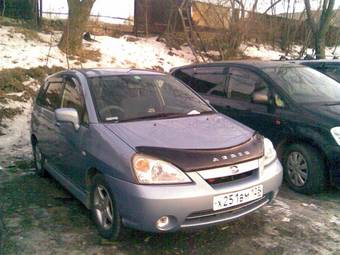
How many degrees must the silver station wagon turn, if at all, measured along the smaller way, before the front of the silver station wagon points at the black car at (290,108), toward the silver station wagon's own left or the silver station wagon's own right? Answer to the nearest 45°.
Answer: approximately 90° to the silver station wagon's own left

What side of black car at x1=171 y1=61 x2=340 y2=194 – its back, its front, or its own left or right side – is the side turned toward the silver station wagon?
right

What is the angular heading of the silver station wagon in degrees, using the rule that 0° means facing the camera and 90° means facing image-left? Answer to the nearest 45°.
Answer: approximately 315°

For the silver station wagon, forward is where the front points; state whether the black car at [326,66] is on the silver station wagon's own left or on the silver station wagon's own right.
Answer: on the silver station wagon's own left

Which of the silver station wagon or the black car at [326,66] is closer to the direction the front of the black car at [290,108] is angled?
the silver station wagon

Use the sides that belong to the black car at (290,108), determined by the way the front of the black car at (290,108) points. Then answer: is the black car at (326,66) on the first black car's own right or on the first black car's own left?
on the first black car's own left

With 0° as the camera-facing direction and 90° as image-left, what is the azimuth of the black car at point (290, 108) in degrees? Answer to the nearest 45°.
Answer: approximately 315°
